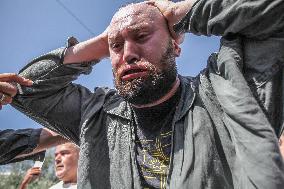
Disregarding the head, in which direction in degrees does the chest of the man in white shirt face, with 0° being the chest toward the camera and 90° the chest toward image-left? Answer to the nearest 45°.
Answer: approximately 45°

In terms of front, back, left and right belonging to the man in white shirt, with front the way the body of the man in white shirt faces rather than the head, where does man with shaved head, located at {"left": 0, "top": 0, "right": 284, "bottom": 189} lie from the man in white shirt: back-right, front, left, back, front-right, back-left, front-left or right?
front-left
